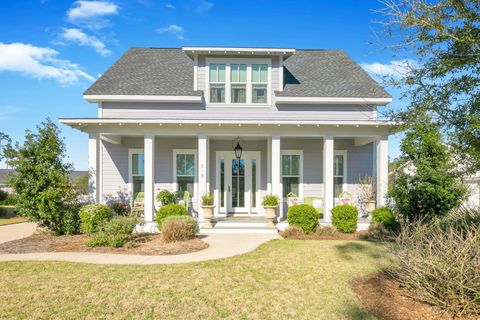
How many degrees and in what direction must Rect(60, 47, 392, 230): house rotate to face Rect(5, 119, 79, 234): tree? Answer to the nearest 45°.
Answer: approximately 45° to its right

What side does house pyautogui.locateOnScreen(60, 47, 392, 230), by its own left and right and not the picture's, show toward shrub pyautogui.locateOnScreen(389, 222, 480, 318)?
front

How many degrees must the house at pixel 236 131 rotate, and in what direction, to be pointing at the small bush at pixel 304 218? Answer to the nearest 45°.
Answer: approximately 45° to its left

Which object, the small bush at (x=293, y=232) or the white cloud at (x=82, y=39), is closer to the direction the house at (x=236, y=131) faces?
the small bush

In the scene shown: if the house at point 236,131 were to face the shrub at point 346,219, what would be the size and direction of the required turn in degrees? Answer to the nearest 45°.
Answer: approximately 45° to its left

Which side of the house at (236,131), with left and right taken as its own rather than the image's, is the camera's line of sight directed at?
front
